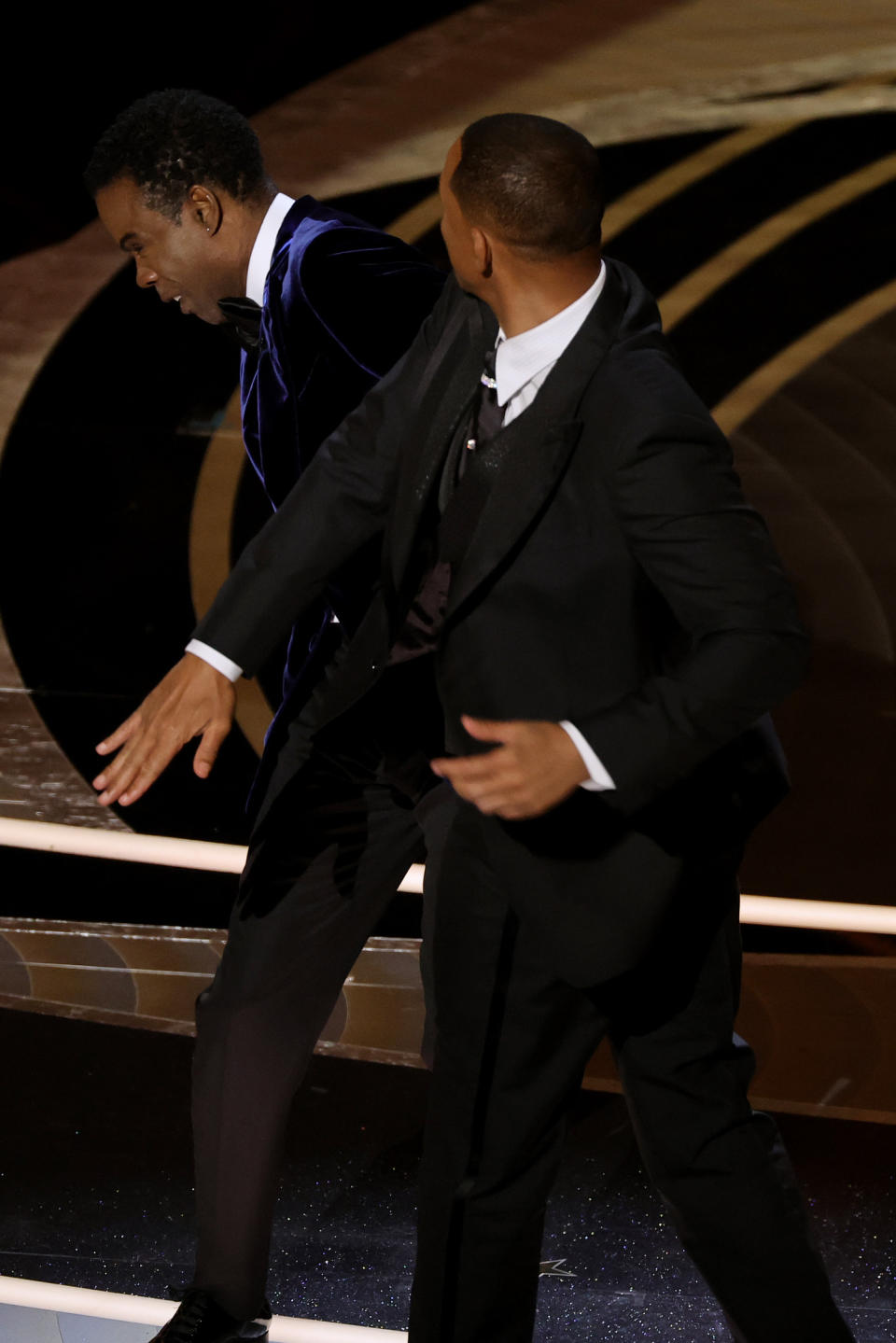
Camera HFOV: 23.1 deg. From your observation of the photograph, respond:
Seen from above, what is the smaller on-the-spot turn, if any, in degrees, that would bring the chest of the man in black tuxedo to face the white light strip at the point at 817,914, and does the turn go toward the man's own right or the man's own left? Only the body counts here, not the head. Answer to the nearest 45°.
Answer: approximately 180°

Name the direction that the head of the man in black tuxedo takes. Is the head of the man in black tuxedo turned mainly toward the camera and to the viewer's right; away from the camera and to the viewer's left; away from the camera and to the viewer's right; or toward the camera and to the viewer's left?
away from the camera and to the viewer's left

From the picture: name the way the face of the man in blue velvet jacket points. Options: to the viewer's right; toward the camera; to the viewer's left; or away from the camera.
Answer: to the viewer's left

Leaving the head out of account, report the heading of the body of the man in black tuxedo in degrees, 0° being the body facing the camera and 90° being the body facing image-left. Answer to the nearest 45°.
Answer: approximately 45°
